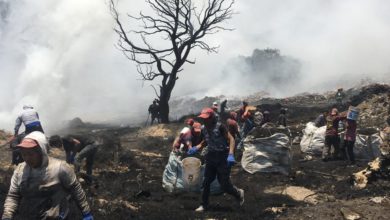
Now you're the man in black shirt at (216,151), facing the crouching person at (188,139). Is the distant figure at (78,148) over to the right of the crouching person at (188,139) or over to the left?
left

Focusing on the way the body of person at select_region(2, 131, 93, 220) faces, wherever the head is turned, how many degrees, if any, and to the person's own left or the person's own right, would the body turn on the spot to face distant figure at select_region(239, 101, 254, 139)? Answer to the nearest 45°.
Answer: approximately 180°

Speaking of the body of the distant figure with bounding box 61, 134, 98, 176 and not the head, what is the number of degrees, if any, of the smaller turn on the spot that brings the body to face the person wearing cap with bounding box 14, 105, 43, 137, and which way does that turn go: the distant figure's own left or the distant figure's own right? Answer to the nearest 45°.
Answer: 0° — they already face them
